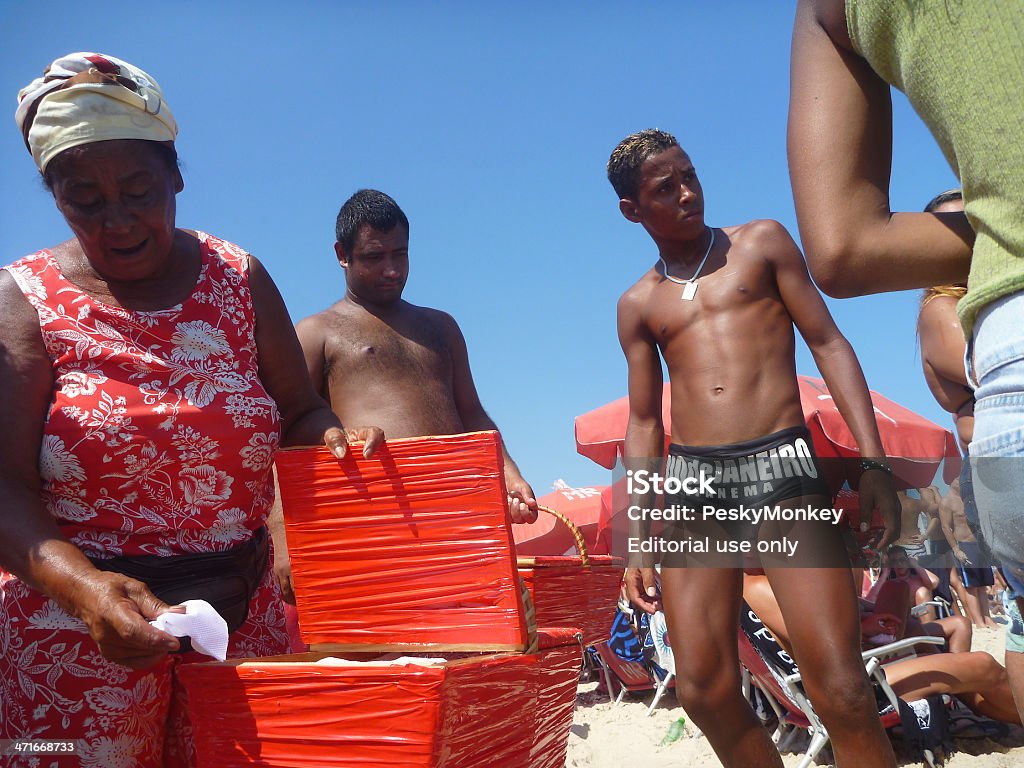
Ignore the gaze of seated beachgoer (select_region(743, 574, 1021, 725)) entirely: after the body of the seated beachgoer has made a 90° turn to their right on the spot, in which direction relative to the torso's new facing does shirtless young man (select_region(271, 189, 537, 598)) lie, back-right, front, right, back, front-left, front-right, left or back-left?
front-right

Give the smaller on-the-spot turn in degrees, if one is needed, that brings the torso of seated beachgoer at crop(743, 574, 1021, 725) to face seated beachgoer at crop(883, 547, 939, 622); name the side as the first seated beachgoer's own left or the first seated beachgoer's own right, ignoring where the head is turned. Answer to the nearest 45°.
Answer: approximately 90° to the first seated beachgoer's own left

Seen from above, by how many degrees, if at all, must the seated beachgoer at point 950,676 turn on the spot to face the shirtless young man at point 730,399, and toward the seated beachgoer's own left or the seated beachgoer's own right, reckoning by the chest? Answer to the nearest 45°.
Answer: approximately 90° to the seated beachgoer's own right

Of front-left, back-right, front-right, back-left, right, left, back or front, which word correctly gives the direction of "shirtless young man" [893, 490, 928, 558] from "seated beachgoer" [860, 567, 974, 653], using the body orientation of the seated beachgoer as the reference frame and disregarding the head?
left

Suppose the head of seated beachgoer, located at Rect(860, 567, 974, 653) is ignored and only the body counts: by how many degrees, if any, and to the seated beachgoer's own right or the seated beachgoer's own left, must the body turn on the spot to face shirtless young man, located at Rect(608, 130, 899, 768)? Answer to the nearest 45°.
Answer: approximately 90° to the seated beachgoer's own right

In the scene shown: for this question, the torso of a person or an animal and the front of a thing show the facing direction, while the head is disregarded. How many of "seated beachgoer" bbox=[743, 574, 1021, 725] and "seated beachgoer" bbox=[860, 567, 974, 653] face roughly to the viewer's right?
2

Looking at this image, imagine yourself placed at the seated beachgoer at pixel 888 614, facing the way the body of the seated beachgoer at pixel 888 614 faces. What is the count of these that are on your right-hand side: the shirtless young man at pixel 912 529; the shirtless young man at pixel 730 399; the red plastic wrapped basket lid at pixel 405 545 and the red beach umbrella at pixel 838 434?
2

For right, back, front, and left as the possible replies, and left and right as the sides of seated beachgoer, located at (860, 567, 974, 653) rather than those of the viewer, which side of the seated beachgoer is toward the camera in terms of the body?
right

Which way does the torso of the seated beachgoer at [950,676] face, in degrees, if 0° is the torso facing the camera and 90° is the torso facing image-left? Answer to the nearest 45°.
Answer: approximately 270°

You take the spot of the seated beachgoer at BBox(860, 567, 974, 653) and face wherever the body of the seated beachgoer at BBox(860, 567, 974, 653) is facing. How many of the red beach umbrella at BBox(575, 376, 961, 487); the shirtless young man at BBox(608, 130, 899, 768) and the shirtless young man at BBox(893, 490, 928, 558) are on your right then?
1
